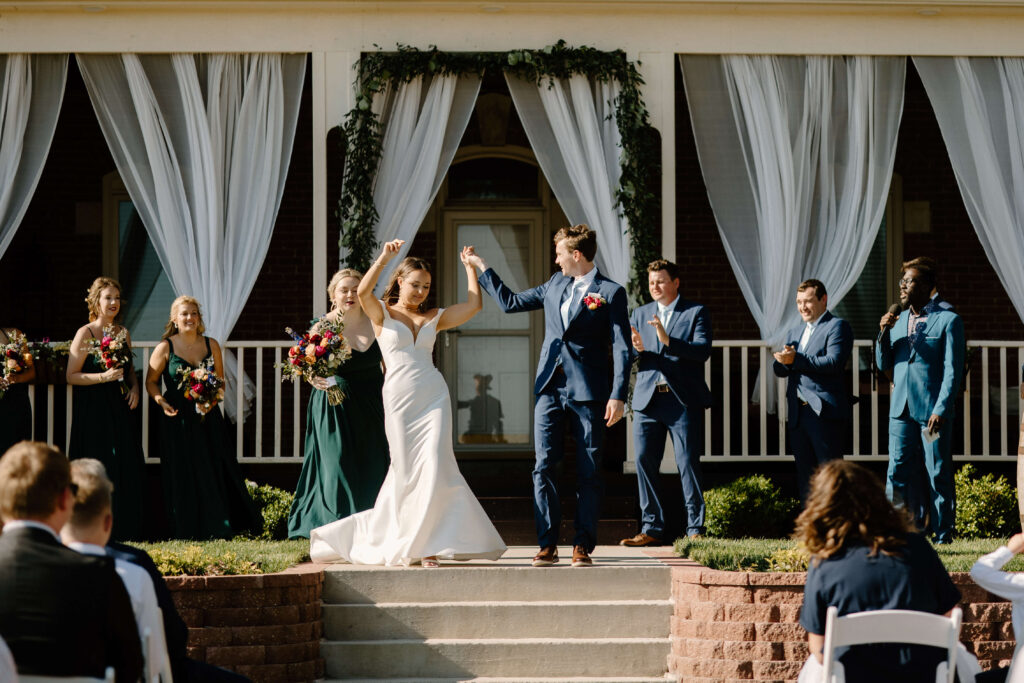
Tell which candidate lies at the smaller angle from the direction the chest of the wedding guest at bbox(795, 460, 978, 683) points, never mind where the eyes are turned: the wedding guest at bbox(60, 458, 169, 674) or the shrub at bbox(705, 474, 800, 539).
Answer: the shrub

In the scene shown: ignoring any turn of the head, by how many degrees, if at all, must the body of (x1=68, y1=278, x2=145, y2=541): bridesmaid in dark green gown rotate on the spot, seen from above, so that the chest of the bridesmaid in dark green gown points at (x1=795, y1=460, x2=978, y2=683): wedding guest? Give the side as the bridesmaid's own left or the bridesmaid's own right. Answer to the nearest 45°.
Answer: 0° — they already face them

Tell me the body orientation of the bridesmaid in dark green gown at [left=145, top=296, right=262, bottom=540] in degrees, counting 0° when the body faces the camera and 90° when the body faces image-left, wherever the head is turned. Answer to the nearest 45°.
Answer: approximately 315°

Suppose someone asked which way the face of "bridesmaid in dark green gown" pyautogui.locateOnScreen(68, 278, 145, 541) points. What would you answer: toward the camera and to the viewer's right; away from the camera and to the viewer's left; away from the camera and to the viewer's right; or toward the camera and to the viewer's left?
toward the camera and to the viewer's right

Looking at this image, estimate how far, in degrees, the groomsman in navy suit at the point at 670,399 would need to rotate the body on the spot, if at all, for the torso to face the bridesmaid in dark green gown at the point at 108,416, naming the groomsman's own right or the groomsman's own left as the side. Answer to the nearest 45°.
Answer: approximately 45° to the groomsman's own right

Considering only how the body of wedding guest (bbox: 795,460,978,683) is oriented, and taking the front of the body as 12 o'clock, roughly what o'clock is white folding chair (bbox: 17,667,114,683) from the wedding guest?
The white folding chair is roughly at 8 o'clock from the wedding guest.

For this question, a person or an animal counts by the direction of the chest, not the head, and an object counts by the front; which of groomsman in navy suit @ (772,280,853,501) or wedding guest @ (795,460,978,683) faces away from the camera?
the wedding guest

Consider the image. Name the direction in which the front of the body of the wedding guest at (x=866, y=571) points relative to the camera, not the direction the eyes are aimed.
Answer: away from the camera

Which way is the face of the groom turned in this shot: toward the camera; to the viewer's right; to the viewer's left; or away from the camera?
to the viewer's left

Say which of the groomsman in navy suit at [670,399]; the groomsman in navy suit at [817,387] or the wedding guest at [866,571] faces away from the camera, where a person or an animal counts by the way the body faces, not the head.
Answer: the wedding guest

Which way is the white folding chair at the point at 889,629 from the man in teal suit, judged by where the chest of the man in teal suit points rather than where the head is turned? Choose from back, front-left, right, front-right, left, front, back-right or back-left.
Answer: front-left
